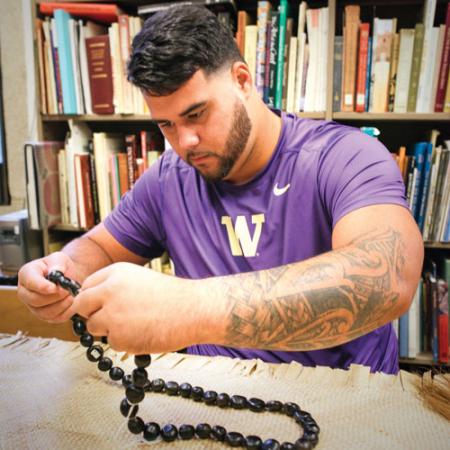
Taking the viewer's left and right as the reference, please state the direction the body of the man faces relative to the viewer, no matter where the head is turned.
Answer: facing the viewer and to the left of the viewer

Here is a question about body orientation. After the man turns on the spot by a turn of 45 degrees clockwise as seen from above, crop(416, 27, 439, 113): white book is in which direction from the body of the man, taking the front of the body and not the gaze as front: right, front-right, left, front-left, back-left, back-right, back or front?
back-right

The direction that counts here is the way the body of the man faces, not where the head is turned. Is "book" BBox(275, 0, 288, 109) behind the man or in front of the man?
behind

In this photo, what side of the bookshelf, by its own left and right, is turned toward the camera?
front

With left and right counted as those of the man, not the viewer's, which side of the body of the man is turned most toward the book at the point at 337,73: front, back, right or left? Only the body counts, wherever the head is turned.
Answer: back

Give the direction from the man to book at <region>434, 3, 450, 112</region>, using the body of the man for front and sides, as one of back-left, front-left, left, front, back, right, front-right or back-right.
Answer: back

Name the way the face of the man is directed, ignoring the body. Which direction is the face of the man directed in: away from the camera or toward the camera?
toward the camera

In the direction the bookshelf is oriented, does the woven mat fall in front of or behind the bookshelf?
in front

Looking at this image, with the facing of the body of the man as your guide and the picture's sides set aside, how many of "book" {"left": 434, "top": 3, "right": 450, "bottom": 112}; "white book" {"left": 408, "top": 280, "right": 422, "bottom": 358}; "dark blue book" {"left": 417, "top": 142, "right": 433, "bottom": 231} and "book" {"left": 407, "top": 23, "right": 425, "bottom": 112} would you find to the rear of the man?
4

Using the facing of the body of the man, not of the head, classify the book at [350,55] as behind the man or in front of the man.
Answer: behind
